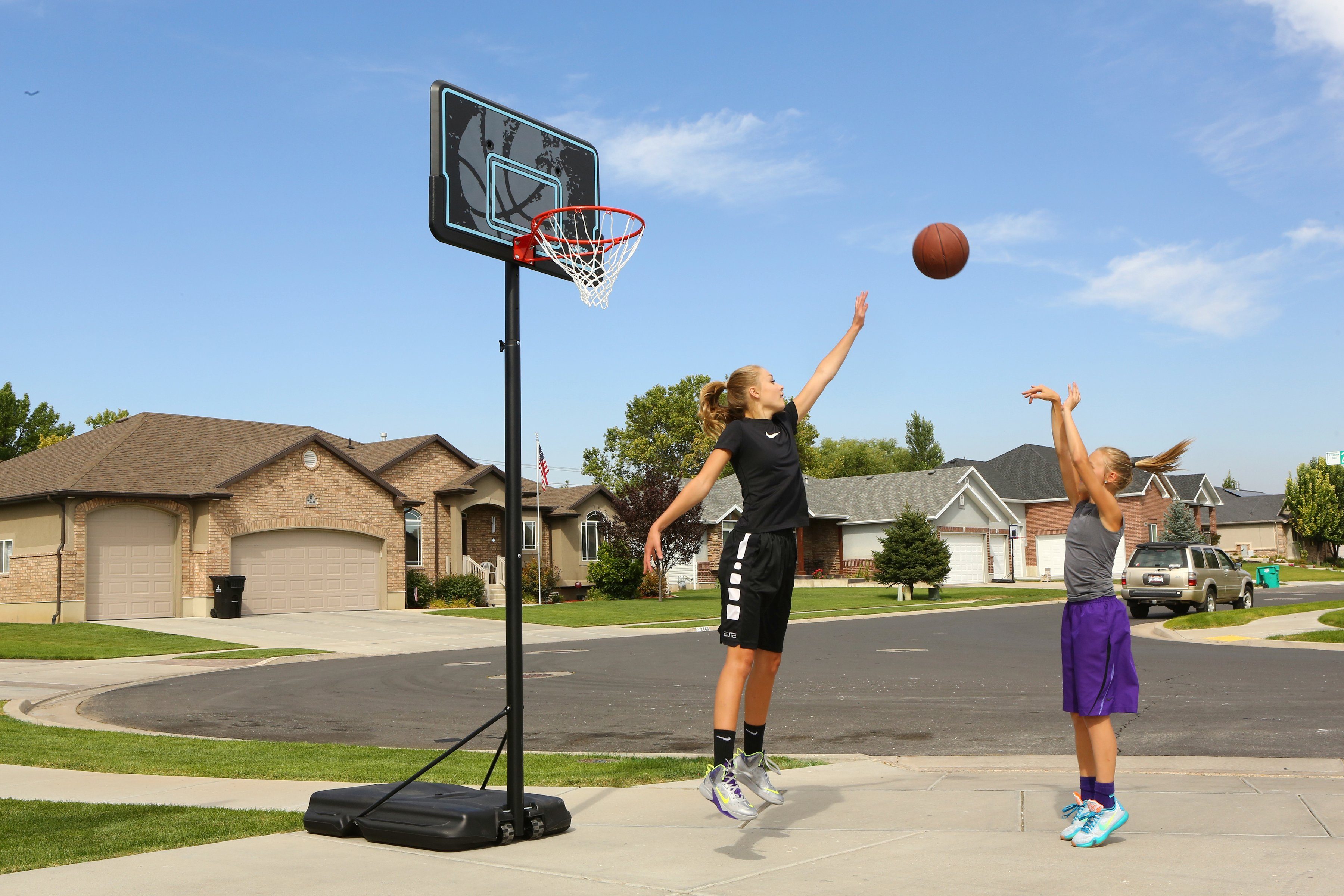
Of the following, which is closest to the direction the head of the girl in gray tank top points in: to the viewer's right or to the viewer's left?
to the viewer's left

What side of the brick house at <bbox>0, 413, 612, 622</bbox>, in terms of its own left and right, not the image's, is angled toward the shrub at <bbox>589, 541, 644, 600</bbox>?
left

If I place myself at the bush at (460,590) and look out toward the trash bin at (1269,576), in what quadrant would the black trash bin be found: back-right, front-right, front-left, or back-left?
back-right

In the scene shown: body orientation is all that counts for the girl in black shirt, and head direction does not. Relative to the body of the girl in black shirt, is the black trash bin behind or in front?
behind

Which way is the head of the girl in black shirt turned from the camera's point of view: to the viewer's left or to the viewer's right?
to the viewer's right

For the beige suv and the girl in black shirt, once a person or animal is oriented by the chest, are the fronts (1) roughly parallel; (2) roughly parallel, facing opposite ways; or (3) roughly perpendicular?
roughly perpendicular

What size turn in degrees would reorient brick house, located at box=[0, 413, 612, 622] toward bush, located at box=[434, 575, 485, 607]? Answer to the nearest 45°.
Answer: approximately 90° to its left

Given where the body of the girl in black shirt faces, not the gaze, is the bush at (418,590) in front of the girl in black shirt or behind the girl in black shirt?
behind

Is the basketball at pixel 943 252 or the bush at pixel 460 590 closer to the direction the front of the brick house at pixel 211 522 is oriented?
the basketball

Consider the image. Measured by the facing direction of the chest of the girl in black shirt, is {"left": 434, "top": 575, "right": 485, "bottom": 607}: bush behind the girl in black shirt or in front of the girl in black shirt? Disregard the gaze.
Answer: behind

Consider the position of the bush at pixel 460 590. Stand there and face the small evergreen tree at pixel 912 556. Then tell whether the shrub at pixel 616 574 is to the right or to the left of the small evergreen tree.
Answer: left
